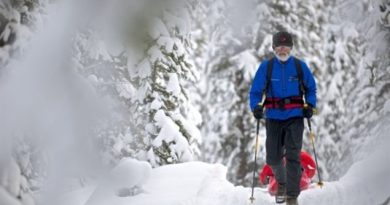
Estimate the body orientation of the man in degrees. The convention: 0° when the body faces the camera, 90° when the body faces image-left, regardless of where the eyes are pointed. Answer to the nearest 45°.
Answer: approximately 0°
